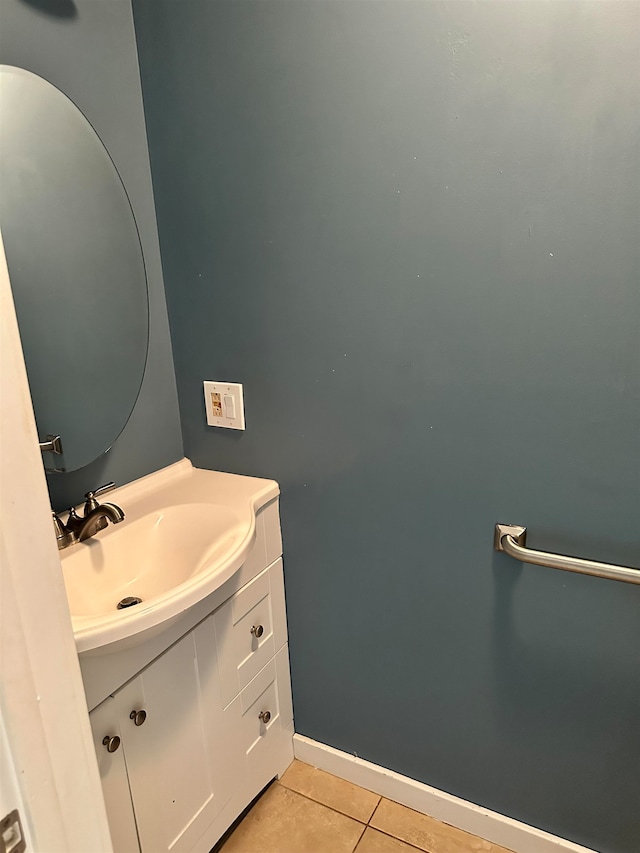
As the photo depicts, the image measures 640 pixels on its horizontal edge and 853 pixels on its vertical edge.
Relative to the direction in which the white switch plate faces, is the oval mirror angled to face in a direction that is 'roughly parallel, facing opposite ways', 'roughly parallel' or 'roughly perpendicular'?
roughly perpendicular

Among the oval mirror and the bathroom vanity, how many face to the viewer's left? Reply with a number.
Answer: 0

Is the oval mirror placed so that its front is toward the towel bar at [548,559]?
yes

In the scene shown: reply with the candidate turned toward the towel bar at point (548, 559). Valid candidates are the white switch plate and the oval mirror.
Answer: the oval mirror

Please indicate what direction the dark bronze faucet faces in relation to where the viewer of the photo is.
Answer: facing the viewer and to the right of the viewer

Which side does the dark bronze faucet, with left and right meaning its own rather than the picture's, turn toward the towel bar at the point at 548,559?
front

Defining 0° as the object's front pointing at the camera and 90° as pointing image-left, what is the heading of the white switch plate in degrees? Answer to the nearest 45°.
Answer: approximately 45°

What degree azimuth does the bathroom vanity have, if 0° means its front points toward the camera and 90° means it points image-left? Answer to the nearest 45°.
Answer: approximately 315°
